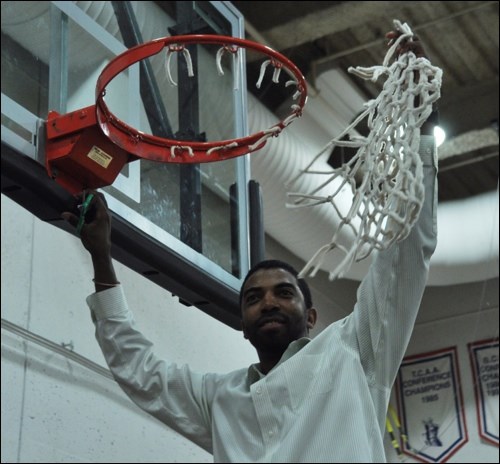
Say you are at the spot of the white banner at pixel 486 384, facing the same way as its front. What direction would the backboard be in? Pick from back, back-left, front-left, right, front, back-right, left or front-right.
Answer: front

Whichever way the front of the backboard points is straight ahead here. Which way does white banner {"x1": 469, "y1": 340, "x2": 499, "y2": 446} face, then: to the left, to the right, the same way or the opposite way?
to the right

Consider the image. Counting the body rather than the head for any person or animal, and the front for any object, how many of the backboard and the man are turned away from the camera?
0

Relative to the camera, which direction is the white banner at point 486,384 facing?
toward the camera

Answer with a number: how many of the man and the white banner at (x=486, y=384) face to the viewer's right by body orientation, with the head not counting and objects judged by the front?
0

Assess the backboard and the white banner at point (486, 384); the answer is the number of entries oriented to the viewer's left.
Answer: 0

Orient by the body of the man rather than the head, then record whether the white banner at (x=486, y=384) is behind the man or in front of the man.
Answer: behind

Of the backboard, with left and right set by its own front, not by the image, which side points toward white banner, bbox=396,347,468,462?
left

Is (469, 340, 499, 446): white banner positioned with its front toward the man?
yes

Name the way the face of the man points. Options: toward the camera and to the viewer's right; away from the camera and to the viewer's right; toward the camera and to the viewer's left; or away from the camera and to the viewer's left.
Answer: toward the camera and to the viewer's left

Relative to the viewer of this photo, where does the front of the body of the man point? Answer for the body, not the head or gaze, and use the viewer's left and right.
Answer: facing the viewer and to the left of the viewer
